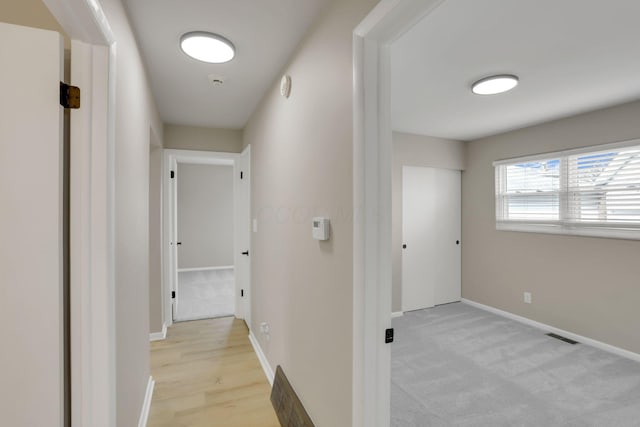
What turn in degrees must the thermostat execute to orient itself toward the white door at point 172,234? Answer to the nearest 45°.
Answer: approximately 90° to its right

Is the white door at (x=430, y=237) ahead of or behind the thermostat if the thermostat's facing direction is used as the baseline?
behind

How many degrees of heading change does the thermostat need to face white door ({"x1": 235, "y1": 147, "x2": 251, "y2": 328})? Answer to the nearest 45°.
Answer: approximately 90° to its right

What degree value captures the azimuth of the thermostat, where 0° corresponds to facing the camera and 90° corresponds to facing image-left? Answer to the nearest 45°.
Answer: approximately 45°

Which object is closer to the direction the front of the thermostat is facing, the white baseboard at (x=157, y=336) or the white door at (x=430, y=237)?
the white baseboard

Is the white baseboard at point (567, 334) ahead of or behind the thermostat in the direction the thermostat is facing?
behind

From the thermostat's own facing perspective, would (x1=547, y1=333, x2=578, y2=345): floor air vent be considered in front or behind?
behind
